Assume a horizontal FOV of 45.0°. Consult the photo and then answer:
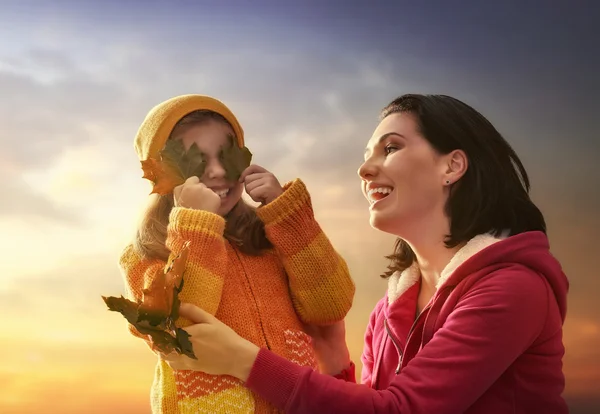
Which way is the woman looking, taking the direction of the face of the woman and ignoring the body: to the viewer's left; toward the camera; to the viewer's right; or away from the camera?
to the viewer's left

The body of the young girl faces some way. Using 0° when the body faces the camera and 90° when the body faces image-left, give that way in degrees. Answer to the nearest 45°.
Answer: approximately 0°

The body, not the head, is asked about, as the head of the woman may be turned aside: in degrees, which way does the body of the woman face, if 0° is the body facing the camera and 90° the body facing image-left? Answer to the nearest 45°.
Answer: approximately 45°
